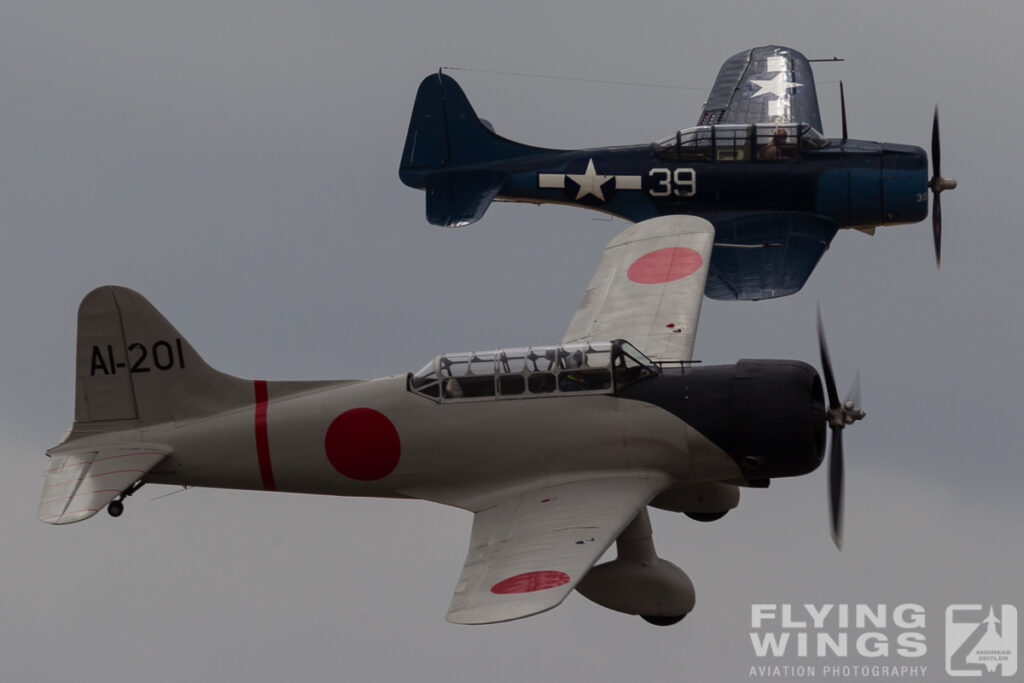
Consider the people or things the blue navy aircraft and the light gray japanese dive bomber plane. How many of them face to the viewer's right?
2

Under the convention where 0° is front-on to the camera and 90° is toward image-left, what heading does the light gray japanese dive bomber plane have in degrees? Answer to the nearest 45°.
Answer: approximately 270°

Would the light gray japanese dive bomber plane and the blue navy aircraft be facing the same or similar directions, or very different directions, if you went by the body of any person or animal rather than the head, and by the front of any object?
same or similar directions

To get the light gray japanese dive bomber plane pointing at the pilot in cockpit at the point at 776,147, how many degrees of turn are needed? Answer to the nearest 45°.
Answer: approximately 45° to its left

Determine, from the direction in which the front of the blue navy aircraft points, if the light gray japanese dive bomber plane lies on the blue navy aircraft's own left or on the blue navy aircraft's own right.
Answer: on the blue navy aircraft's own right

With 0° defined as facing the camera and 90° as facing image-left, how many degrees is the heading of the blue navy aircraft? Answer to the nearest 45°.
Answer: approximately 270°
